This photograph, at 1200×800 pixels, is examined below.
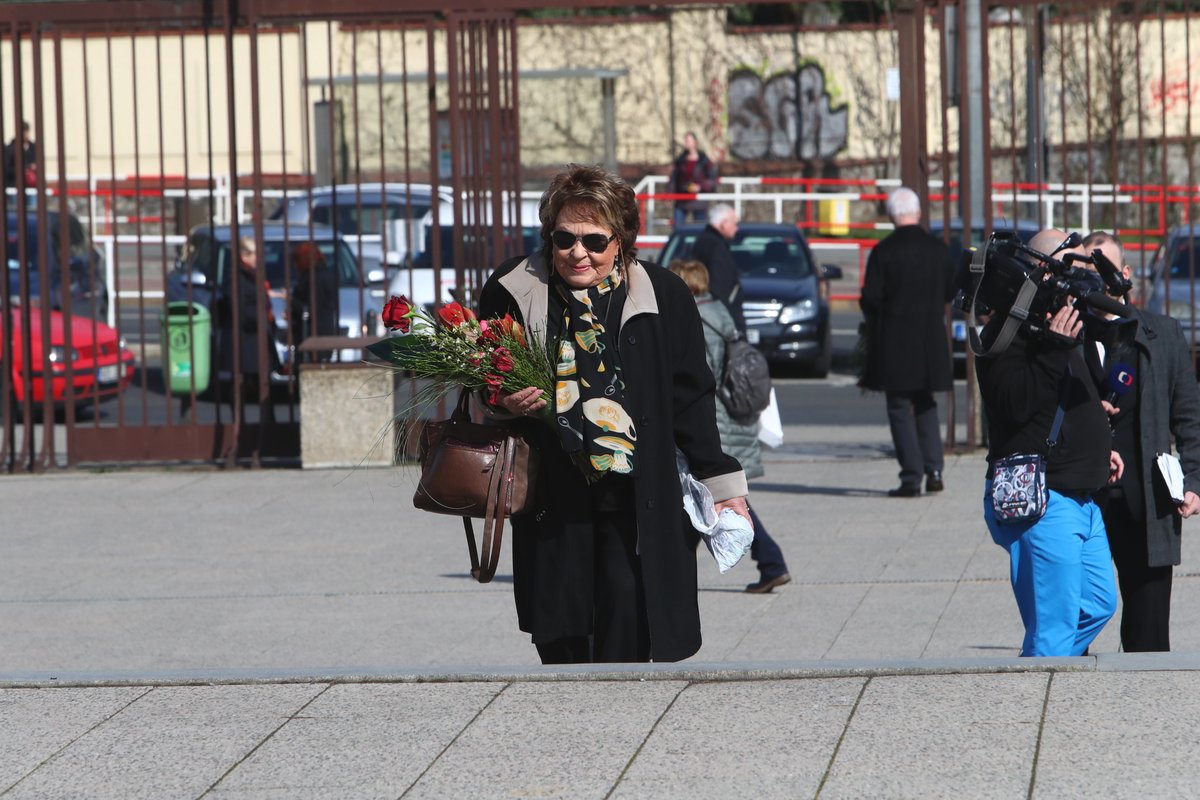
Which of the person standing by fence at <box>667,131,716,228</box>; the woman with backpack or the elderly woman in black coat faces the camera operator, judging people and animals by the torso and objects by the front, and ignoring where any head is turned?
the person standing by fence

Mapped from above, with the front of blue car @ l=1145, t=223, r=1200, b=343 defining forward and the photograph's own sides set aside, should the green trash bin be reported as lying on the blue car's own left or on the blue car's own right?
on the blue car's own right

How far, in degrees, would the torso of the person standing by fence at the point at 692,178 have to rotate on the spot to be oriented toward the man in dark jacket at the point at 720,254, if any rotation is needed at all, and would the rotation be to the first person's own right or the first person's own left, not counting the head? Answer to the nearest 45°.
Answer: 0° — they already face them

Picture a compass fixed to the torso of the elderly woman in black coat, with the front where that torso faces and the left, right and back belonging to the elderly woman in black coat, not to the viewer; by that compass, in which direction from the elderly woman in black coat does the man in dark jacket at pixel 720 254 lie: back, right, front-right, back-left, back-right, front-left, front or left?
back

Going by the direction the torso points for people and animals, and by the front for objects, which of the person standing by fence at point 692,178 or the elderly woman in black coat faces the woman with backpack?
the person standing by fence

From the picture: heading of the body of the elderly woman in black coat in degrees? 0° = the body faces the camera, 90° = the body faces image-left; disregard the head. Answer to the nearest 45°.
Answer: approximately 0°

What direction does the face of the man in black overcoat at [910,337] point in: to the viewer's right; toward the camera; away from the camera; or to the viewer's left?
away from the camera

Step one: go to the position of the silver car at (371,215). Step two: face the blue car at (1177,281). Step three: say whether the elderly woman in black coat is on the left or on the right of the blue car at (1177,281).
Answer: right
